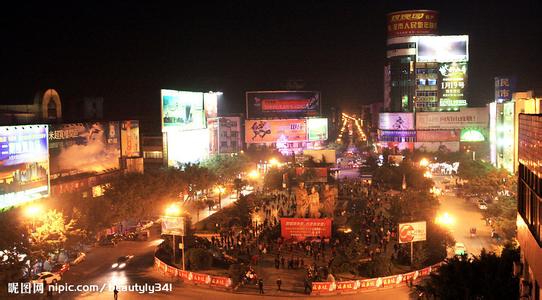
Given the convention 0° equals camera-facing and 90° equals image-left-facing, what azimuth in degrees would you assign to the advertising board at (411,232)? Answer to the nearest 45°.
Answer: approximately 0°

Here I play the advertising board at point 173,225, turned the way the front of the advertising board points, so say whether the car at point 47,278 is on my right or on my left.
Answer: on my right

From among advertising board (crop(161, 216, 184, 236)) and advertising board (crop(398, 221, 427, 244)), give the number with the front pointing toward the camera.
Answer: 2

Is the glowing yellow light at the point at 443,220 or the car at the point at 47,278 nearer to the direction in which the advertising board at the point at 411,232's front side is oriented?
the car

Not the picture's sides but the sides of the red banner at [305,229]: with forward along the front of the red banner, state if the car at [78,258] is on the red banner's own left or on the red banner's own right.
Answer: on the red banner's own right

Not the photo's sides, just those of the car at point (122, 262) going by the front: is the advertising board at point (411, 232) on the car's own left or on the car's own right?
on the car's own left

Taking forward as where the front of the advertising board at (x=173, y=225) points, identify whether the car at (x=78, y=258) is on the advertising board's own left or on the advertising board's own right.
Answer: on the advertising board's own right

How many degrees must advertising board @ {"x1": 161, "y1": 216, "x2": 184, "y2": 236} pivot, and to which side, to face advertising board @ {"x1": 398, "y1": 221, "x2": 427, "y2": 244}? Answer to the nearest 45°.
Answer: approximately 90° to its left
